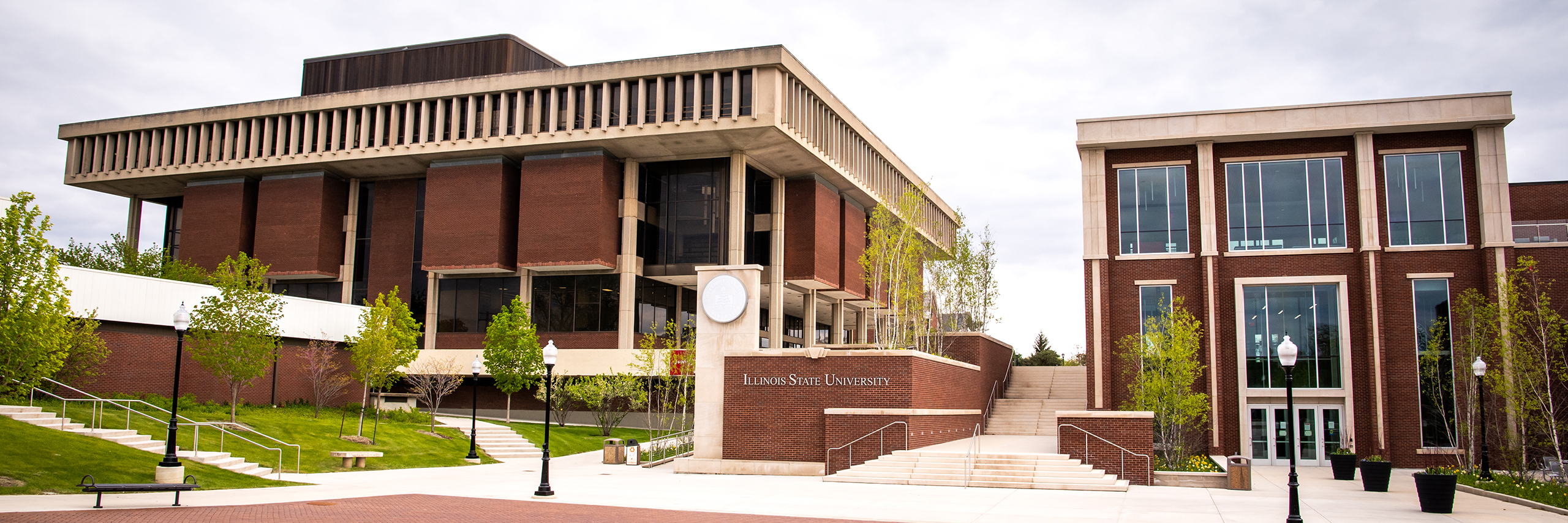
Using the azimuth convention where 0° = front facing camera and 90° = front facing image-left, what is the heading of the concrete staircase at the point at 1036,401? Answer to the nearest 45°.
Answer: approximately 0°

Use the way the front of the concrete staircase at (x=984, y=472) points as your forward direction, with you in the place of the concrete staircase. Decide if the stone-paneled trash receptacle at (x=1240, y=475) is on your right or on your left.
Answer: on your left

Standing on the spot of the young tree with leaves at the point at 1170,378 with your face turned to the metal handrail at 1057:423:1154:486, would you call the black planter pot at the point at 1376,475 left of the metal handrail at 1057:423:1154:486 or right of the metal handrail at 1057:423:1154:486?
left

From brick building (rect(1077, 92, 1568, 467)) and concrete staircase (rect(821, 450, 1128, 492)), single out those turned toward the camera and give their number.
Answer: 2

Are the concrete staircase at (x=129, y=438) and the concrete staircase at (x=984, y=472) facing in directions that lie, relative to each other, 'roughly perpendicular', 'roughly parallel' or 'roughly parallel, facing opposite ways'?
roughly perpendicular

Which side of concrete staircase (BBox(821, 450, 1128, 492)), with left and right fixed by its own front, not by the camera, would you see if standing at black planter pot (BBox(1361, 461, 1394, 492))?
left

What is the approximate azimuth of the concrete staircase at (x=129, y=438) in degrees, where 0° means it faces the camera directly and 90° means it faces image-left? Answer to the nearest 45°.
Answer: approximately 315°

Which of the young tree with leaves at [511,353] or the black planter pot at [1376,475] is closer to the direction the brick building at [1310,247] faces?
the black planter pot
